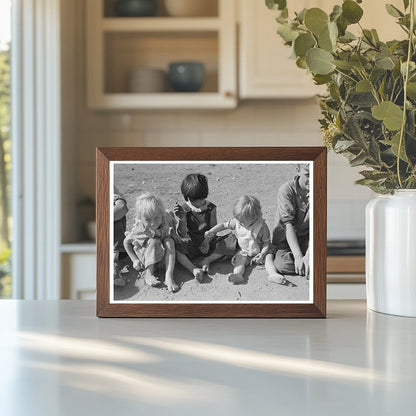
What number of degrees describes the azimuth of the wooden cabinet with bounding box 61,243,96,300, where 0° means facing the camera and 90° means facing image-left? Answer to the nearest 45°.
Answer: approximately 0°

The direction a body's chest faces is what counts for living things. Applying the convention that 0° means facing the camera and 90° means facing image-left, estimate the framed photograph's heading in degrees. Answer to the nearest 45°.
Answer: approximately 0°

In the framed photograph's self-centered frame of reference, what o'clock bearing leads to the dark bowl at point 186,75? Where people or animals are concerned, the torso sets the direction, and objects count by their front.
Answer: The dark bowl is roughly at 6 o'clock from the framed photograph.

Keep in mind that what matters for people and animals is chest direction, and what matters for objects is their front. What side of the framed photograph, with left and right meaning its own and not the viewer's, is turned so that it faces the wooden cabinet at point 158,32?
back
